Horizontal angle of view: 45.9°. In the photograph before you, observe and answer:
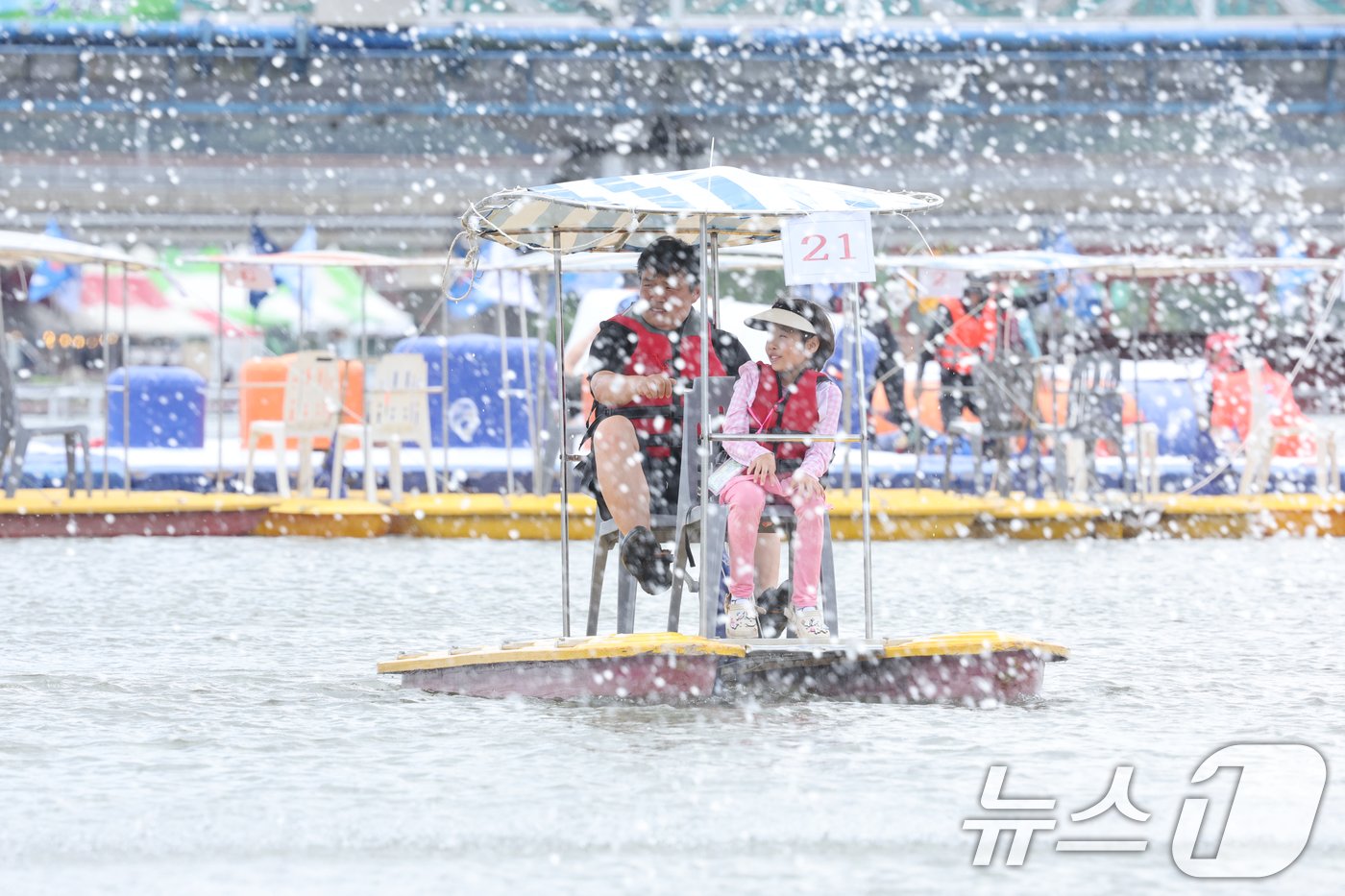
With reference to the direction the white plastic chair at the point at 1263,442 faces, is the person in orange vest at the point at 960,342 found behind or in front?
behind

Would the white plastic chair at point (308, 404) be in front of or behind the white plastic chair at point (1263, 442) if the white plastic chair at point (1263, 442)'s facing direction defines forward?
behind
